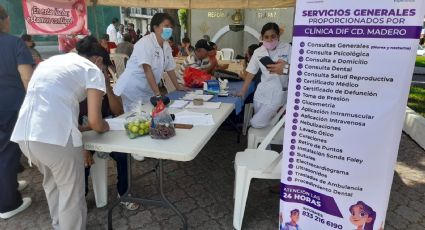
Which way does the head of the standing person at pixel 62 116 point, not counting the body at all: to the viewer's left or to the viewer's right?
to the viewer's right

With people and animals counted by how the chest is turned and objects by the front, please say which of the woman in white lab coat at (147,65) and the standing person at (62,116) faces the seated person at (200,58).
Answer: the standing person

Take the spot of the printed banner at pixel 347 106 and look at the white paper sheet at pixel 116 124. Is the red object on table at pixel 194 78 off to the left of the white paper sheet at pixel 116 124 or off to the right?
right

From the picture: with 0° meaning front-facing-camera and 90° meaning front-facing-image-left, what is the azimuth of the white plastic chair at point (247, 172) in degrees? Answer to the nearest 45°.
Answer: approximately 90°

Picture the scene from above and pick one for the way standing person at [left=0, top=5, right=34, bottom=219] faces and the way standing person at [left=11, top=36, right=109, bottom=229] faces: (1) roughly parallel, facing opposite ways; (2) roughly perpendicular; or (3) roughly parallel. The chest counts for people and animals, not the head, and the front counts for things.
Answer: roughly parallel

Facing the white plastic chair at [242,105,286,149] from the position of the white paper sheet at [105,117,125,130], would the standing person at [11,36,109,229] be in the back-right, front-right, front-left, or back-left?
back-right

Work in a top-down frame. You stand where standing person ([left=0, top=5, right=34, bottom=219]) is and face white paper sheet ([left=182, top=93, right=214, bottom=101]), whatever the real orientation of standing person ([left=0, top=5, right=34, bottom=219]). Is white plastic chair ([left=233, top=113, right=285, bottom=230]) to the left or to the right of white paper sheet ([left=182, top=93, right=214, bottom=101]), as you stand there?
right

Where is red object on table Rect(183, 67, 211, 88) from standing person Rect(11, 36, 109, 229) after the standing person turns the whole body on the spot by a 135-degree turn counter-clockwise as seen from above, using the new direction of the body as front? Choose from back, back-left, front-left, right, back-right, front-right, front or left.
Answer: back-right

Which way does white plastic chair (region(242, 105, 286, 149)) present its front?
to the viewer's left

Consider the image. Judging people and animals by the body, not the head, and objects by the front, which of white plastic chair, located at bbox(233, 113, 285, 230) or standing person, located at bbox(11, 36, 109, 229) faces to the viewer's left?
the white plastic chair
